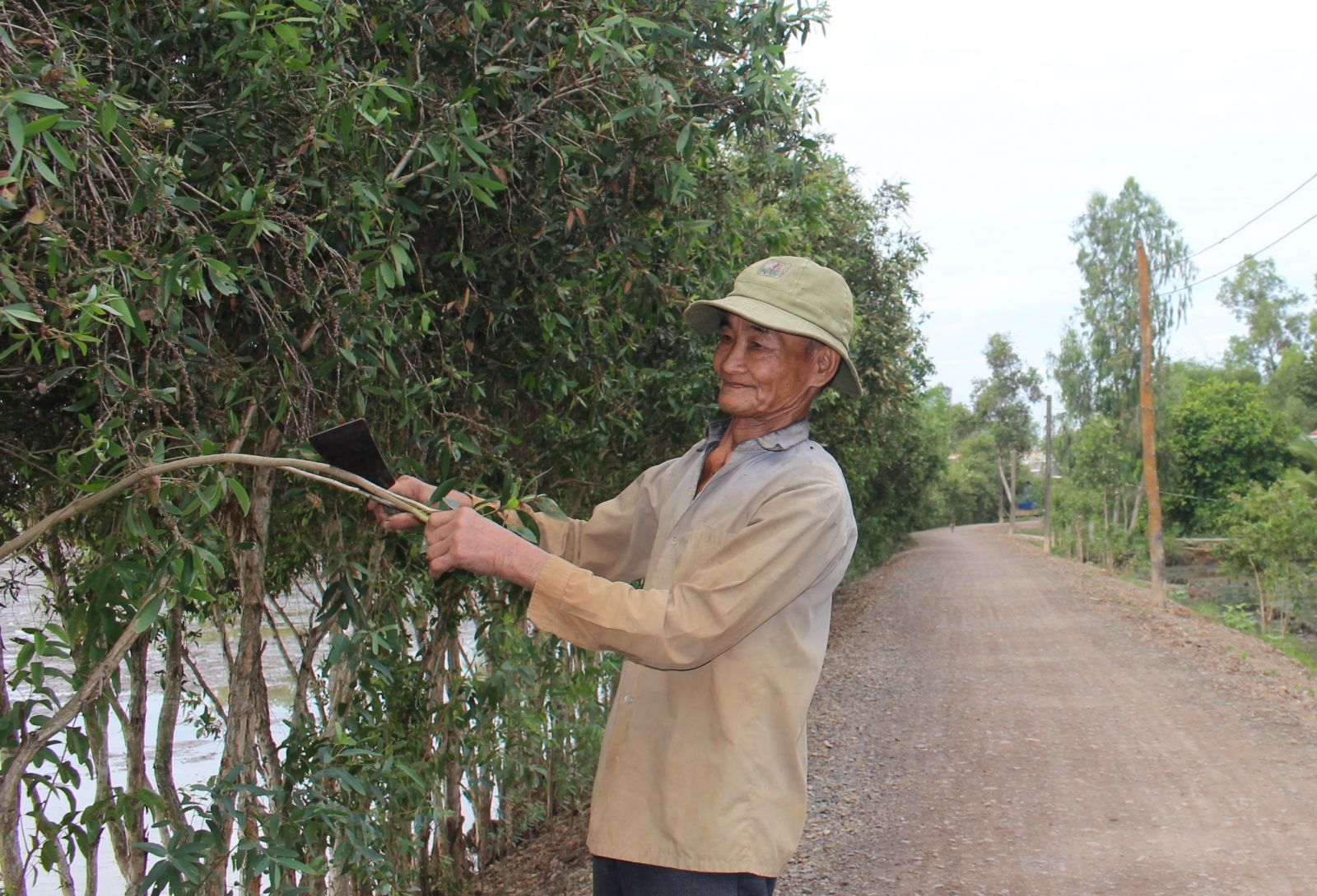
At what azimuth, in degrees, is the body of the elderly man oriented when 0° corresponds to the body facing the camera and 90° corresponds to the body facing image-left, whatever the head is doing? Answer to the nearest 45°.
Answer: approximately 45°

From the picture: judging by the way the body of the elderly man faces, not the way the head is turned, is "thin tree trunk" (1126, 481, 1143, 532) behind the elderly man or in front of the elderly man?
behind

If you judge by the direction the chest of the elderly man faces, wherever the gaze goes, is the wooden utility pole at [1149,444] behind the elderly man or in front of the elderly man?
behind

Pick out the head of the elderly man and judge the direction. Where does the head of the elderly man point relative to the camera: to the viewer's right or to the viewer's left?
to the viewer's left

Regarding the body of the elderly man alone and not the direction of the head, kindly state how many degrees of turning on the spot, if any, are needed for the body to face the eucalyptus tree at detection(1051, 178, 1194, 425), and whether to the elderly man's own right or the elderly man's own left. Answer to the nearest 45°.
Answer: approximately 180°

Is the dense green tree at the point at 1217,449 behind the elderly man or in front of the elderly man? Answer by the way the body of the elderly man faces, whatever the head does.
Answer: behind
